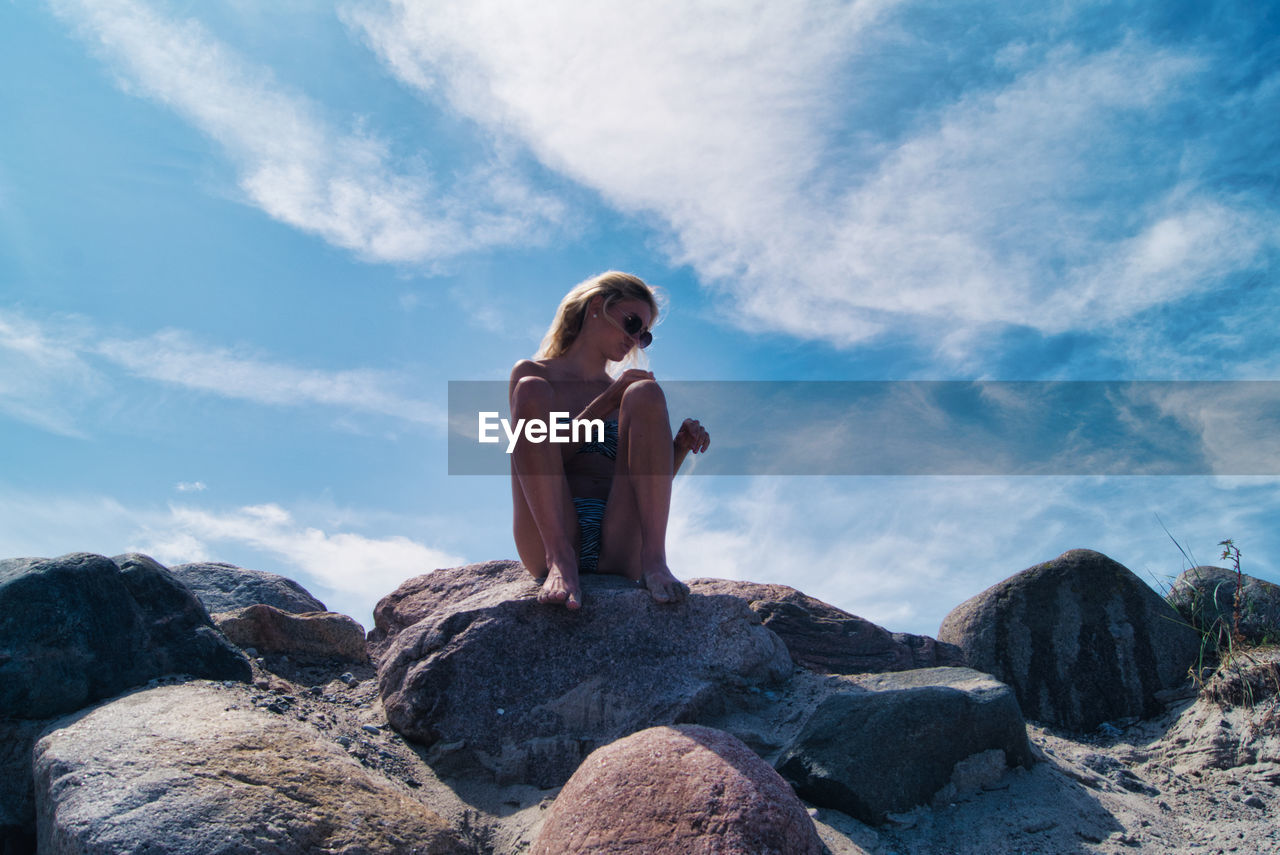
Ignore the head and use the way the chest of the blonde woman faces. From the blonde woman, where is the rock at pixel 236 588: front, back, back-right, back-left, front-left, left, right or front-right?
back-right

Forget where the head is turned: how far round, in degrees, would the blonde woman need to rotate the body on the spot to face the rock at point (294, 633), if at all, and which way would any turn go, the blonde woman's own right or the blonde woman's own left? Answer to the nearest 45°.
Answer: approximately 135° to the blonde woman's own right

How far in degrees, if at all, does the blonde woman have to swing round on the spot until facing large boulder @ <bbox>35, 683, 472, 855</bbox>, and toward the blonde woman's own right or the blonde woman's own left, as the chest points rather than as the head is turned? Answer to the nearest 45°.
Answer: approximately 45° to the blonde woman's own right

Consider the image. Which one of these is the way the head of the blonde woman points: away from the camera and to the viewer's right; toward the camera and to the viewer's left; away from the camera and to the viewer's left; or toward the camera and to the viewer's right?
toward the camera and to the viewer's right

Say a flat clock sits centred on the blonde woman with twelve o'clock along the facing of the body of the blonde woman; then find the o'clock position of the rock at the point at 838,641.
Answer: The rock is roughly at 8 o'clock from the blonde woman.

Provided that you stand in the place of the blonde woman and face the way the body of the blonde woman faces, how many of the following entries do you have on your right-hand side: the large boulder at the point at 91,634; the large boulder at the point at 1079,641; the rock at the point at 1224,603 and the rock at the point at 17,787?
2

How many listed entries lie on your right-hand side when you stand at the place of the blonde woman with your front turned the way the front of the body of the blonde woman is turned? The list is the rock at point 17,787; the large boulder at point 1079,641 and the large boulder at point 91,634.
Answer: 2

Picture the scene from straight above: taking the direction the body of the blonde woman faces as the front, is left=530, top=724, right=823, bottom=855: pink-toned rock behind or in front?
in front

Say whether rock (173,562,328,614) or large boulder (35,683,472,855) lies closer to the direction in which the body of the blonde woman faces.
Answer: the large boulder

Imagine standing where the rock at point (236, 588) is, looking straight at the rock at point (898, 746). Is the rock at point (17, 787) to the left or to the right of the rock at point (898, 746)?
right

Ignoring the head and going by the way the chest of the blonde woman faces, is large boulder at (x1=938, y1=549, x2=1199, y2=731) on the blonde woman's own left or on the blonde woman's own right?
on the blonde woman's own left
